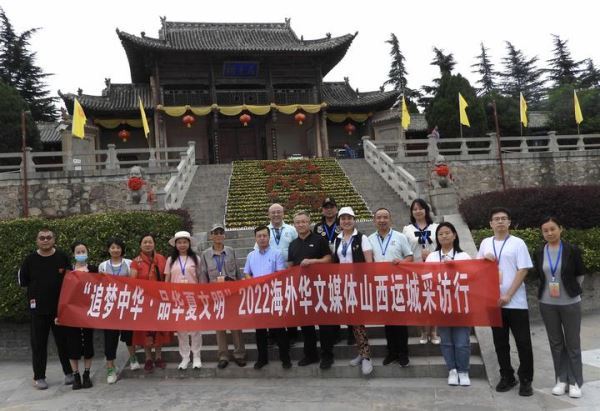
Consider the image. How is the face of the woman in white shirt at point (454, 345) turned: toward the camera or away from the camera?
toward the camera

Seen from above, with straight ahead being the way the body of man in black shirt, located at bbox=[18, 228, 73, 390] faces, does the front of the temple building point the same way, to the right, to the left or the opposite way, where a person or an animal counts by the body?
the same way

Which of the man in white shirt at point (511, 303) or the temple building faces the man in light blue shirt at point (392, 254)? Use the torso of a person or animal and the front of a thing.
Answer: the temple building

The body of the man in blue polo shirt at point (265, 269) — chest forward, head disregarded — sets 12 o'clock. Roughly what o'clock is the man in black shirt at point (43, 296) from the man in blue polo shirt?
The man in black shirt is roughly at 3 o'clock from the man in blue polo shirt.

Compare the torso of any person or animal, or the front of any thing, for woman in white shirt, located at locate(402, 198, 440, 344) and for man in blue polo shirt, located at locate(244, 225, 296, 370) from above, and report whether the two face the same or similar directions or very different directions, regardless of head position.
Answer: same or similar directions

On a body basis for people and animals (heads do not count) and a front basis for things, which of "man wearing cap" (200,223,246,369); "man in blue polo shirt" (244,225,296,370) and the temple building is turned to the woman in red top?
the temple building

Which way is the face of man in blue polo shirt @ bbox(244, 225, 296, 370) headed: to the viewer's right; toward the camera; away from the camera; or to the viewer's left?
toward the camera

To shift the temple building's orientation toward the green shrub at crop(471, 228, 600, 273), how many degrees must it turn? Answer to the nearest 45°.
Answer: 0° — it already faces it

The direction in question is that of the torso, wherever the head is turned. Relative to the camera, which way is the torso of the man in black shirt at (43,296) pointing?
toward the camera

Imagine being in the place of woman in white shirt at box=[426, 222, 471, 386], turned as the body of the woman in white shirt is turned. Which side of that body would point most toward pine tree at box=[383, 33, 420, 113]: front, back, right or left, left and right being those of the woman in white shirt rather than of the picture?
back

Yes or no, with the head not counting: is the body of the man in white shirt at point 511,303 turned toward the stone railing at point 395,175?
no

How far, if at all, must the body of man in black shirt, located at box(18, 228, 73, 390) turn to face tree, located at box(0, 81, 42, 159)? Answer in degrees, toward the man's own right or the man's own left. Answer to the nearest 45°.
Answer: approximately 180°

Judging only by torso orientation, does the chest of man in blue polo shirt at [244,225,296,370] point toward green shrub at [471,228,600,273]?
no

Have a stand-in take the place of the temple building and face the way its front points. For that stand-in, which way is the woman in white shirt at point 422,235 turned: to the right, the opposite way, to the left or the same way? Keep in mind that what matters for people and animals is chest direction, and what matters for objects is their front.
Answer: the same way

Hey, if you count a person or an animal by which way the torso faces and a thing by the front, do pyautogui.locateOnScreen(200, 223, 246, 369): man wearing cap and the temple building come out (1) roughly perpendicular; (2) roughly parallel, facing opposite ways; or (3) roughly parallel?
roughly parallel

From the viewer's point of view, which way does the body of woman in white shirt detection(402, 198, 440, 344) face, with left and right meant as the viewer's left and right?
facing the viewer

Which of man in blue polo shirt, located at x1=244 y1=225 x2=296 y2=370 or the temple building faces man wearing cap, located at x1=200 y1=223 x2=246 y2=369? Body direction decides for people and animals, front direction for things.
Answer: the temple building

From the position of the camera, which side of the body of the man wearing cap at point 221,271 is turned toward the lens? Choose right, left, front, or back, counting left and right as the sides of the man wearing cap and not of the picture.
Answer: front

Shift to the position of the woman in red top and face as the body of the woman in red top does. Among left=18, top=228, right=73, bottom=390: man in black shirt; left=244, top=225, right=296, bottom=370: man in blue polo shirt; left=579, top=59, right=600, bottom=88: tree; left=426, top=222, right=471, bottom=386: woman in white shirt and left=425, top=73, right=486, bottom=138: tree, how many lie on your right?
1

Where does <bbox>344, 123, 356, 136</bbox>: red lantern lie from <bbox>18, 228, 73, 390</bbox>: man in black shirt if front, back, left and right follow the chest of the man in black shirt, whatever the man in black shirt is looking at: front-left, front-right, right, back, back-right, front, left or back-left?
back-left
